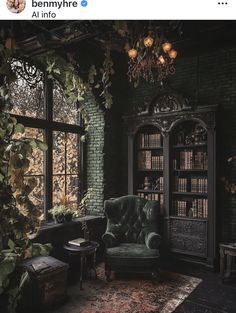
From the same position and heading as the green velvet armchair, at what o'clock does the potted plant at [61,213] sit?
The potted plant is roughly at 3 o'clock from the green velvet armchair.

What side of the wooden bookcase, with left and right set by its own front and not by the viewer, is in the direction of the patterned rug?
front

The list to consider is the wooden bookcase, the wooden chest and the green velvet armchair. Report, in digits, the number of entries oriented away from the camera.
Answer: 0

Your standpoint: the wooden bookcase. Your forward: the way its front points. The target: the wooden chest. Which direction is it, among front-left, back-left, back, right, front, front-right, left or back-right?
front

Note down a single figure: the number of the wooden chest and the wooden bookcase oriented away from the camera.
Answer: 0

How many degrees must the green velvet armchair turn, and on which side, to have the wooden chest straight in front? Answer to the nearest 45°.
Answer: approximately 45° to its right

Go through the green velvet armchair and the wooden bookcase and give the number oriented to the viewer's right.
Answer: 0

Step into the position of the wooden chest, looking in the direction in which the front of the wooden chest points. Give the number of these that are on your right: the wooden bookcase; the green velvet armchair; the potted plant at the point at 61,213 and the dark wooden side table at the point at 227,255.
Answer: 0

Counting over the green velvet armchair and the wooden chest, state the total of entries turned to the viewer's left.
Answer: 0

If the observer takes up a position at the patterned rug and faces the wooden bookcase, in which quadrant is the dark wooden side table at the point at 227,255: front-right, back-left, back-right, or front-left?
front-right

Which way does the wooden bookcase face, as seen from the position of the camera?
facing the viewer and to the left of the viewer

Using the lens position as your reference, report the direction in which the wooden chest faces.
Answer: facing the viewer and to the right of the viewer

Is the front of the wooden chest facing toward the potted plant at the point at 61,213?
no

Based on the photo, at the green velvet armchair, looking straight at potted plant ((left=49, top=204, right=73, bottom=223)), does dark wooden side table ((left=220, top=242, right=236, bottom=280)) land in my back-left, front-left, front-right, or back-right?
back-right
